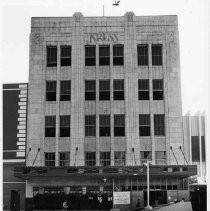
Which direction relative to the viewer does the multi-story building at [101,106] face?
toward the camera
